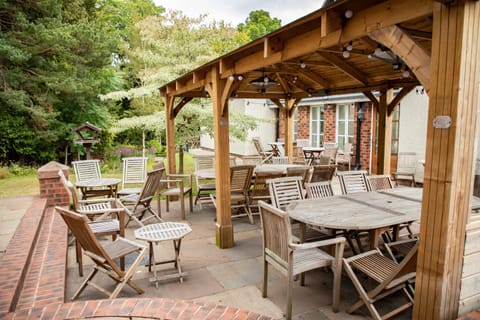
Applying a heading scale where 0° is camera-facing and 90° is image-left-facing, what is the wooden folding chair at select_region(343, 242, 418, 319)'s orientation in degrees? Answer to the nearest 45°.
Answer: approximately 135°

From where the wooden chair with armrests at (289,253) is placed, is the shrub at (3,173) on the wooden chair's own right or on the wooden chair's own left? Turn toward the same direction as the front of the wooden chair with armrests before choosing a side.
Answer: on the wooden chair's own left

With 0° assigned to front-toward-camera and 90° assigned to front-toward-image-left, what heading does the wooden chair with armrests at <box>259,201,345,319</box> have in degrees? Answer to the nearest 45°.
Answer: approximately 225°

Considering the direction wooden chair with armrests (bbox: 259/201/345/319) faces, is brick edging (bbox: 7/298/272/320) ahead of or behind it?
behind

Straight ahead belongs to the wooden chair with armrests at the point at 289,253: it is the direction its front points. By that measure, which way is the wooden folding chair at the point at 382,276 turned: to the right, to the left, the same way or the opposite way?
to the left

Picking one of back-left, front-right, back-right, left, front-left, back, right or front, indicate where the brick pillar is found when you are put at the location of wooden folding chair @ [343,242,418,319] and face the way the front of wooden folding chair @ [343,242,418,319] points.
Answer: front-left
